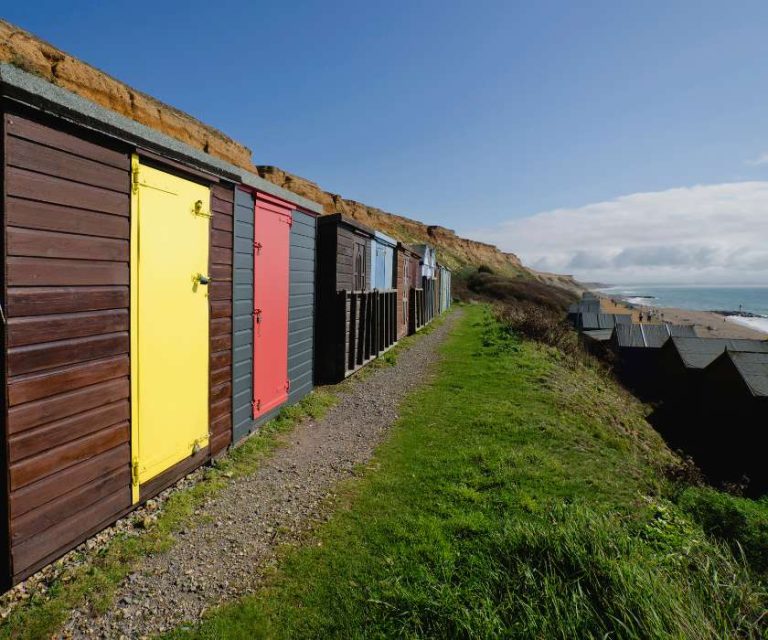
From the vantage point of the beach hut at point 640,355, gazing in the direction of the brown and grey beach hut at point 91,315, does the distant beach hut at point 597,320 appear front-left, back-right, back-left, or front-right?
back-right

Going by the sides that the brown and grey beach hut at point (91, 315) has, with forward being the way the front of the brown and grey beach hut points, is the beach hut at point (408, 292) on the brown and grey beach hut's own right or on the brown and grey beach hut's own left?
on the brown and grey beach hut's own left

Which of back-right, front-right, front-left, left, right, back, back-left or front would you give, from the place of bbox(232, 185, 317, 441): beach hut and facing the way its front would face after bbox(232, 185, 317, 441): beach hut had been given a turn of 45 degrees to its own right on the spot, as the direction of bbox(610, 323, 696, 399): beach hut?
back-left

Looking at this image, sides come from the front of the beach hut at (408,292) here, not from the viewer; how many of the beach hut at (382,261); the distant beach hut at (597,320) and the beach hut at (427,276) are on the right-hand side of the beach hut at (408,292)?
1

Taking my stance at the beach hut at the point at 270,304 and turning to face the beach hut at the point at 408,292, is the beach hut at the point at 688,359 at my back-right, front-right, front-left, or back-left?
front-right

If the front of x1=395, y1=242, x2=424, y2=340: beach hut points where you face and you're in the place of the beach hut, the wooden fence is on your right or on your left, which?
on your right

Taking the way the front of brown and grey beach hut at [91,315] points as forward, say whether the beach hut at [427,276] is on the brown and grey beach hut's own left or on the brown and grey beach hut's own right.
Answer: on the brown and grey beach hut's own left

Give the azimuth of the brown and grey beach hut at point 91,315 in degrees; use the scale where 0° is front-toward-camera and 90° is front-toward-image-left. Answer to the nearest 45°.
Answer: approximately 315°

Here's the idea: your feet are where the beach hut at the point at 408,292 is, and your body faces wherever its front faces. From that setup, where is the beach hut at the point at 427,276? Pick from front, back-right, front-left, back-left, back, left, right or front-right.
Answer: left

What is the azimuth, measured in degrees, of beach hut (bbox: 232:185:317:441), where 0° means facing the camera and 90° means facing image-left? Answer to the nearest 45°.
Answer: approximately 315°

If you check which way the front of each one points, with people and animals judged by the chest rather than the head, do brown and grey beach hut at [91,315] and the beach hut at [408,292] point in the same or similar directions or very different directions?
same or similar directions

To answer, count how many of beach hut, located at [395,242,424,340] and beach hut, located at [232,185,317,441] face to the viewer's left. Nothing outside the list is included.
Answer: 0

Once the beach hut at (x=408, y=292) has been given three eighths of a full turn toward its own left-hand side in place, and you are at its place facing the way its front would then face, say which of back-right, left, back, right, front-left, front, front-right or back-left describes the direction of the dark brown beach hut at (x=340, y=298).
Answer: back-left

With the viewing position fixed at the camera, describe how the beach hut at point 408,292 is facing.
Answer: facing to the right of the viewer

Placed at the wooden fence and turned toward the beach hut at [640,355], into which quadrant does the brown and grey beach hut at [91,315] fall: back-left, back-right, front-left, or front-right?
back-right

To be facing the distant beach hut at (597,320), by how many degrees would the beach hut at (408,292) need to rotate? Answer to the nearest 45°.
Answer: approximately 45° to its left
